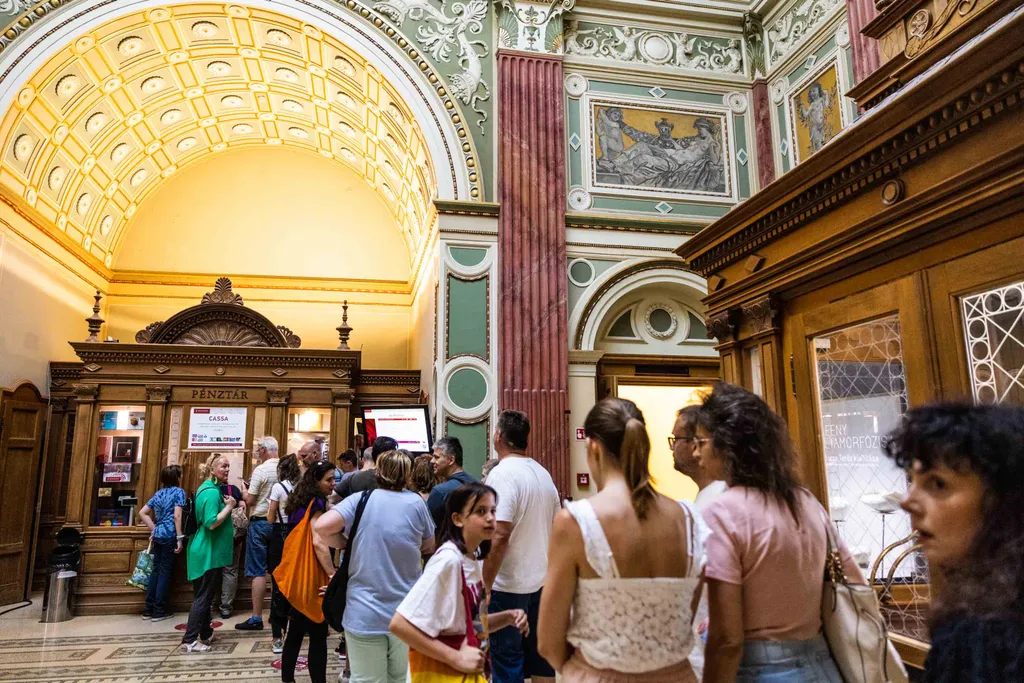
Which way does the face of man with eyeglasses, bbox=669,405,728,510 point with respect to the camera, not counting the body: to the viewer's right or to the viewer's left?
to the viewer's left

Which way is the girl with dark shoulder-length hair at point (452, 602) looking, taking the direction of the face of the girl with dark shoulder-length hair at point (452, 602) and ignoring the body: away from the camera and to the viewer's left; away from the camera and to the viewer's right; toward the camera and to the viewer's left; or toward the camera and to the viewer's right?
toward the camera and to the viewer's right

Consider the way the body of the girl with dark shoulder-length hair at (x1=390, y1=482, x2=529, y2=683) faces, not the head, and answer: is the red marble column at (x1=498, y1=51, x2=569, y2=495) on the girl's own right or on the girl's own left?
on the girl's own left

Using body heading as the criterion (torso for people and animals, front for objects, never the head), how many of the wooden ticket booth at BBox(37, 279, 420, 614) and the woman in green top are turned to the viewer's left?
0

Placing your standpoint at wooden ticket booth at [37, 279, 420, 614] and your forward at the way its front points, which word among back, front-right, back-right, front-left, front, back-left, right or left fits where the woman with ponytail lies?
front

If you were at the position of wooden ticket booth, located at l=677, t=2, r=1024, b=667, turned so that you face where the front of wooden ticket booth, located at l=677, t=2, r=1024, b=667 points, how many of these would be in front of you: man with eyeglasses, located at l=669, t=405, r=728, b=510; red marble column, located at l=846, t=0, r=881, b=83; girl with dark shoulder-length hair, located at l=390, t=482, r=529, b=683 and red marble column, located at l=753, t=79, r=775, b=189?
2

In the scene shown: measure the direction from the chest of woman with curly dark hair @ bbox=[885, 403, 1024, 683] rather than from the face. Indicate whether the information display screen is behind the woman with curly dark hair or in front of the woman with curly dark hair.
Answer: in front

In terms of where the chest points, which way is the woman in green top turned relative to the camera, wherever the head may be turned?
to the viewer's right

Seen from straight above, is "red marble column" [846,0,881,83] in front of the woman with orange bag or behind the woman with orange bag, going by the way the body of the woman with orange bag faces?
in front

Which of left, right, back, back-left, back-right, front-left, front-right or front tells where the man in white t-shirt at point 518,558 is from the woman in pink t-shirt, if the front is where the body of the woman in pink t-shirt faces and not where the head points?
front

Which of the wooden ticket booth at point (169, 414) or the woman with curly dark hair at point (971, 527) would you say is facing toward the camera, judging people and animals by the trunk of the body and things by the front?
the wooden ticket booth

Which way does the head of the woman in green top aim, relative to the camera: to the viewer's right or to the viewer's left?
to the viewer's right

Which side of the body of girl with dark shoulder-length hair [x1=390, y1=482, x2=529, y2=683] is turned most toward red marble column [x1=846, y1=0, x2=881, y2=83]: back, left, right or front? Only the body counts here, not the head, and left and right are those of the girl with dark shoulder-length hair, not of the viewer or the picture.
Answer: left
